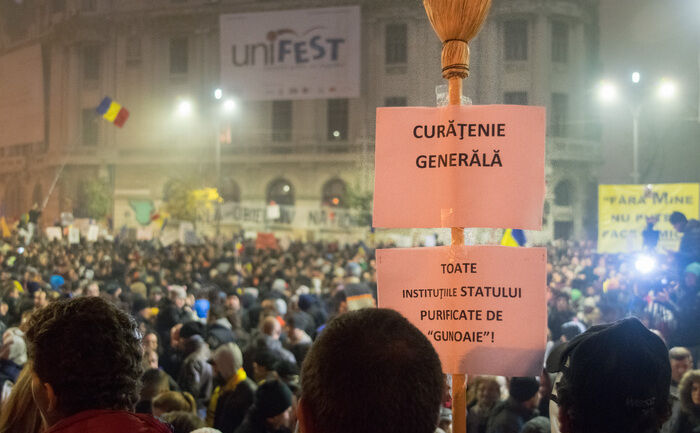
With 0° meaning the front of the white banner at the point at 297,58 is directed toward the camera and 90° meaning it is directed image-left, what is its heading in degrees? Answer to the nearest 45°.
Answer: approximately 0°

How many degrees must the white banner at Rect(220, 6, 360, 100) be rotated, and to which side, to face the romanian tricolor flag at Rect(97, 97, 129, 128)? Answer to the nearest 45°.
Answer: approximately 45° to its right

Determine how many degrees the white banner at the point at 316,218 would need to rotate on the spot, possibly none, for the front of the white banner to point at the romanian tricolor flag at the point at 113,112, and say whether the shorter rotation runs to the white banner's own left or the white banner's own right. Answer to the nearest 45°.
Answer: approximately 45° to the white banner's own right
